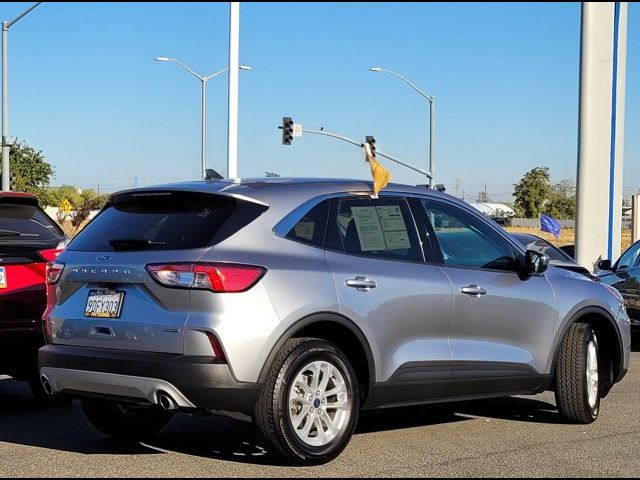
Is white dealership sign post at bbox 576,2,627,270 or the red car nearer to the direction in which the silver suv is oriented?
the white dealership sign post

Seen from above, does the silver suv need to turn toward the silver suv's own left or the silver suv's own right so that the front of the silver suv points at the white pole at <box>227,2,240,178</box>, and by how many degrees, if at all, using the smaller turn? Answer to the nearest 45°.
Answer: approximately 45° to the silver suv's own left

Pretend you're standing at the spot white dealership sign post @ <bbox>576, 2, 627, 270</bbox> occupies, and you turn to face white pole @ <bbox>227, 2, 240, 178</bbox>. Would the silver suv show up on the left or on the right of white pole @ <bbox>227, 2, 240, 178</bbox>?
left

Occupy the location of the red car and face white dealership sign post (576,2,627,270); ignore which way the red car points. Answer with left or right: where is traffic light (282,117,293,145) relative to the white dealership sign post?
left

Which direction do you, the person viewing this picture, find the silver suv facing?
facing away from the viewer and to the right of the viewer

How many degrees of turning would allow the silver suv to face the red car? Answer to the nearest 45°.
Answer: approximately 90° to its left
